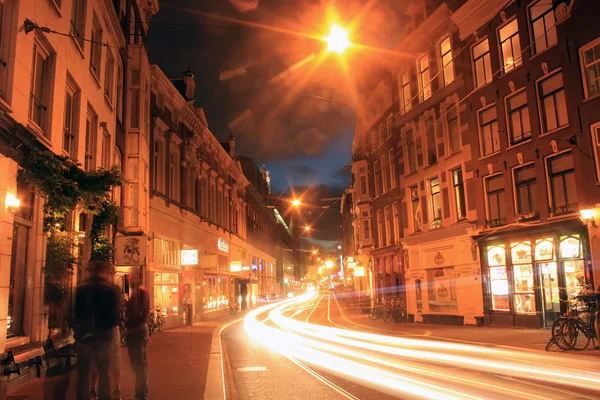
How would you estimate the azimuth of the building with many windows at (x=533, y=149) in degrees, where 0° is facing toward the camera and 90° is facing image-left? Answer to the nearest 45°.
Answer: approximately 45°

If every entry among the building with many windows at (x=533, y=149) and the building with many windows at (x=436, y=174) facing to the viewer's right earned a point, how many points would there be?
0

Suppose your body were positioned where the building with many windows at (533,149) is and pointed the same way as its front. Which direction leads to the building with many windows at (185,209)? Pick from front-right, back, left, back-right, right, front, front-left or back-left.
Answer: front-right

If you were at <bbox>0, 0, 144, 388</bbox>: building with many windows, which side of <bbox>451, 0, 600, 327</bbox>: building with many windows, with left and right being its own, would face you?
front

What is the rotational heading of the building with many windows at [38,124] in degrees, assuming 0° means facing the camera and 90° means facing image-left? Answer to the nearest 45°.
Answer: approximately 315°

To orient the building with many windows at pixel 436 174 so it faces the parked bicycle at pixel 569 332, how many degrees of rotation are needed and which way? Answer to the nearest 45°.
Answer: approximately 45° to its left

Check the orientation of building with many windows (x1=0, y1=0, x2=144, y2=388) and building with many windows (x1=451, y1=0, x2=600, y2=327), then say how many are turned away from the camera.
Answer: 0

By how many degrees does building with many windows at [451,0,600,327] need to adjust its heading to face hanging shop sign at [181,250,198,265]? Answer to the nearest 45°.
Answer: approximately 45° to its right

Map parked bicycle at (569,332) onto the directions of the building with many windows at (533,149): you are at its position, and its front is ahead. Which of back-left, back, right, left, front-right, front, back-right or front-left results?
front-left

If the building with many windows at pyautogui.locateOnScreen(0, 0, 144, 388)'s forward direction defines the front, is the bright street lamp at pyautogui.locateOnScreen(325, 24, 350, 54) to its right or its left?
on its left

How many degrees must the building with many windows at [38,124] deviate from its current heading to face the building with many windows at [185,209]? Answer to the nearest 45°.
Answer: approximately 135° to its left

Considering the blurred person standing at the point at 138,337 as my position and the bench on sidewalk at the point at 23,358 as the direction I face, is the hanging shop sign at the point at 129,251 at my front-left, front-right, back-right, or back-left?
front-right

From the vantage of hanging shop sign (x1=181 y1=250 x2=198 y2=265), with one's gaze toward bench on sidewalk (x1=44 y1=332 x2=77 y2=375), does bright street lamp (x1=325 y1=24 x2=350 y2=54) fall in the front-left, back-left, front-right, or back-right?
front-left

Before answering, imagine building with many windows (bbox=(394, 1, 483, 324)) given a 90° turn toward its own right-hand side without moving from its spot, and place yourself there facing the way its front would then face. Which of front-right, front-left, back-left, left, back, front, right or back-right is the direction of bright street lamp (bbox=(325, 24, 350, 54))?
back-left

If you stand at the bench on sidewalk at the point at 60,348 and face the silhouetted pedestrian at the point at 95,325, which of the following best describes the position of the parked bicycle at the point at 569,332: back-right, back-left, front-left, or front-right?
front-left

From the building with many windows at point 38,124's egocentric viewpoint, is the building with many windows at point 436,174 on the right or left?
on its left

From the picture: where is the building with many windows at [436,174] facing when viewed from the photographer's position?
facing the viewer and to the left of the viewer

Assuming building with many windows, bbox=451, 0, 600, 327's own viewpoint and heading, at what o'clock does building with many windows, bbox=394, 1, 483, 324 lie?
building with many windows, bbox=394, 1, 483, 324 is roughly at 3 o'clock from building with many windows, bbox=451, 0, 600, 327.
